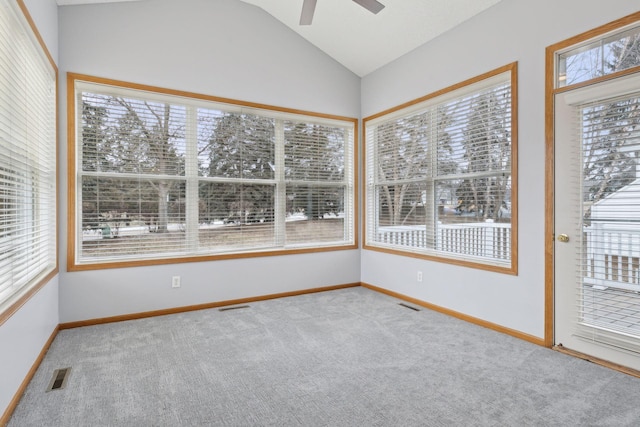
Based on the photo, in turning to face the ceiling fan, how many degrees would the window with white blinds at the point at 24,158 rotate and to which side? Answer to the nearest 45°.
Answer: approximately 45° to its right

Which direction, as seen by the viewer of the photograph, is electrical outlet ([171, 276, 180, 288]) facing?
facing the viewer

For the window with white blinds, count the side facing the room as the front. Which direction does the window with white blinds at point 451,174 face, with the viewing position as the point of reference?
facing the viewer and to the left of the viewer

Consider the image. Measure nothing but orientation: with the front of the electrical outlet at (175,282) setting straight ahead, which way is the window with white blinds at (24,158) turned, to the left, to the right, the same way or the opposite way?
to the left

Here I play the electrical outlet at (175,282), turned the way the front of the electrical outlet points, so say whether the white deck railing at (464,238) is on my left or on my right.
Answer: on my left

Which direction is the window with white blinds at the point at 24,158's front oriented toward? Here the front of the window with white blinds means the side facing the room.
to the viewer's right

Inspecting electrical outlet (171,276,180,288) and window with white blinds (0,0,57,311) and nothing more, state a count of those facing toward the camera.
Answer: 1

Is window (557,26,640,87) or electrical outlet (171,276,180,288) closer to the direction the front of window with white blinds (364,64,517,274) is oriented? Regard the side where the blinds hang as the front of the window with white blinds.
the electrical outlet

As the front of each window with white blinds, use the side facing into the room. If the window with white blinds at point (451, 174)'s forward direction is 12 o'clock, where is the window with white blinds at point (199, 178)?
the window with white blinds at point (199, 178) is roughly at 1 o'clock from the window with white blinds at point (451, 174).
